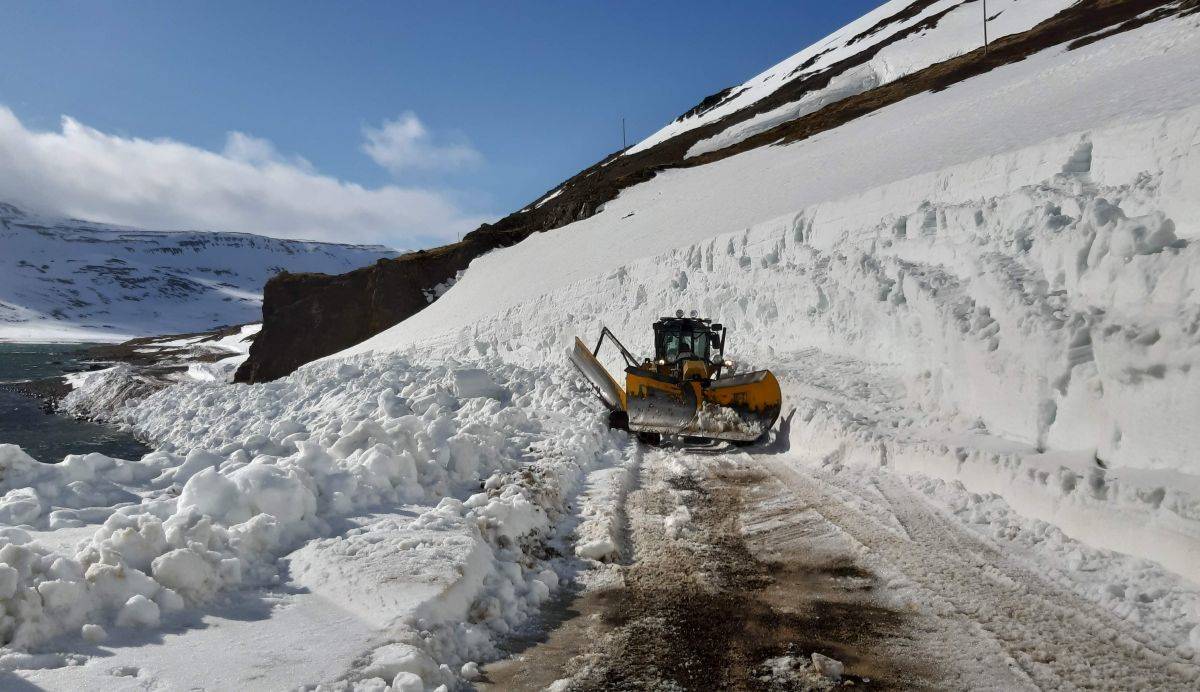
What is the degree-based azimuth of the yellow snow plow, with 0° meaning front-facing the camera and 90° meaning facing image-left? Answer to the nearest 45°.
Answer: approximately 0°

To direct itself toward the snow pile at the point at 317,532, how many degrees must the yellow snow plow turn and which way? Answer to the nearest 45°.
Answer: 0° — it already faces it

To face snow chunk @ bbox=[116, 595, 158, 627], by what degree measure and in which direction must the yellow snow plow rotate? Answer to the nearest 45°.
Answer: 0° — it already faces it
